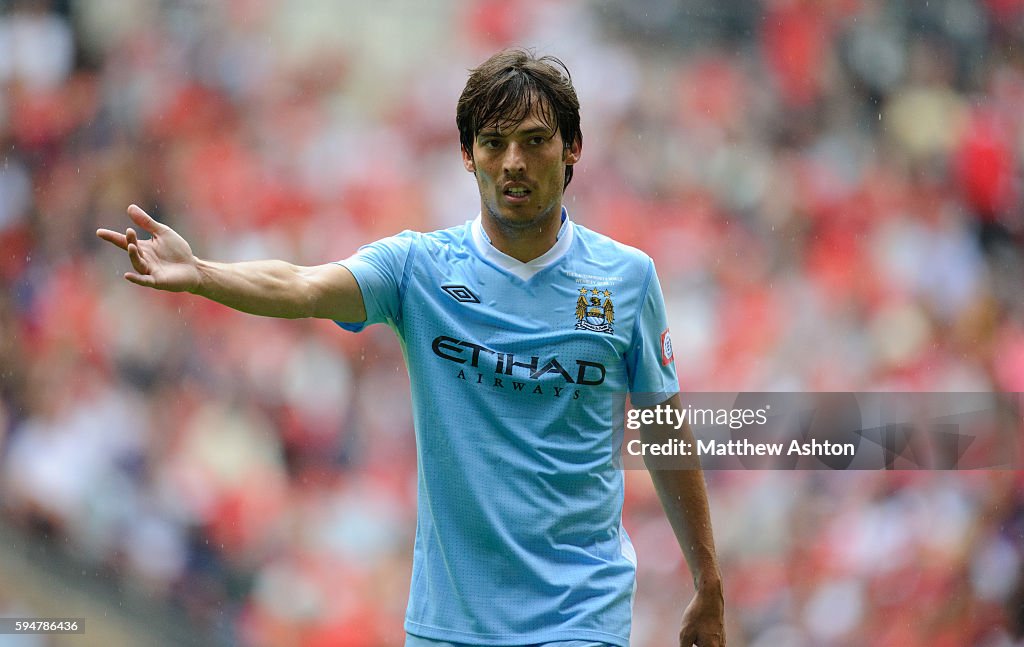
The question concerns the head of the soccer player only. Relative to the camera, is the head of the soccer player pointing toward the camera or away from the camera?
toward the camera

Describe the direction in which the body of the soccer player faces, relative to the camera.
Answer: toward the camera
